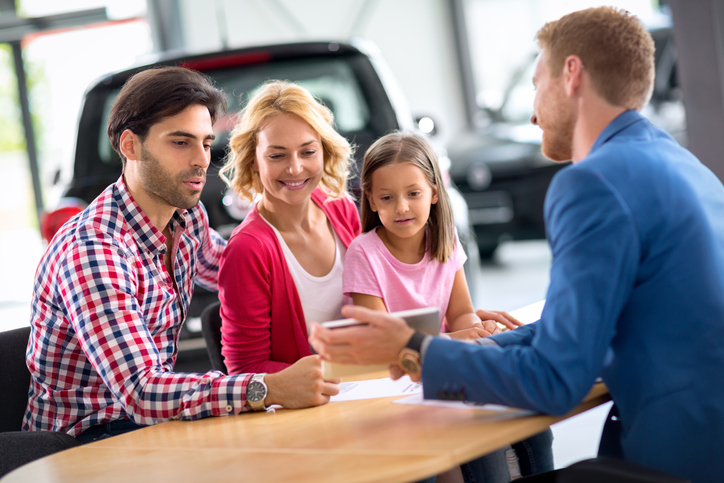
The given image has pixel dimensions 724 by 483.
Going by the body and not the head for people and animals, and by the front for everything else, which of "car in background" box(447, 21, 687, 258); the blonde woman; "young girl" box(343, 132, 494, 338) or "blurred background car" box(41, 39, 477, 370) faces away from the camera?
the blurred background car

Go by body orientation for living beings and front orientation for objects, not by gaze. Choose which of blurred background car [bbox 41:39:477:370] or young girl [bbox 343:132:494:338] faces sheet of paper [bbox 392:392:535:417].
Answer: the young girl

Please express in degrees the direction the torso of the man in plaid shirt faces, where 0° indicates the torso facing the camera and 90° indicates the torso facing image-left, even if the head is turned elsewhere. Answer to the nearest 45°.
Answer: approximately 315°

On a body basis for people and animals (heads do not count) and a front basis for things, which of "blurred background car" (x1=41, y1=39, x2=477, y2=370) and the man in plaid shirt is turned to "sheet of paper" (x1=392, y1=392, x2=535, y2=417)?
the man in plaid shirt

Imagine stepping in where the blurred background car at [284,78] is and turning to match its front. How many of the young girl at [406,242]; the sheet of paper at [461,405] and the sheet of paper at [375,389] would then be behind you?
3

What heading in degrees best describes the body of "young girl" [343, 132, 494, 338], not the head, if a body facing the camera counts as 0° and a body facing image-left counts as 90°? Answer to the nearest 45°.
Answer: approximately 0°

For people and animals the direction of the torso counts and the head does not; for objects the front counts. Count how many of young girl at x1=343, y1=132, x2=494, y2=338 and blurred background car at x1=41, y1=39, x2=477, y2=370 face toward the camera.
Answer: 1

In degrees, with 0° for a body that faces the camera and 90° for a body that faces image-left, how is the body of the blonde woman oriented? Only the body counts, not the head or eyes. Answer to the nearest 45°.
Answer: approximately 315°

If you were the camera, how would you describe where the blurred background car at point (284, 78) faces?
facing away from the viewer
